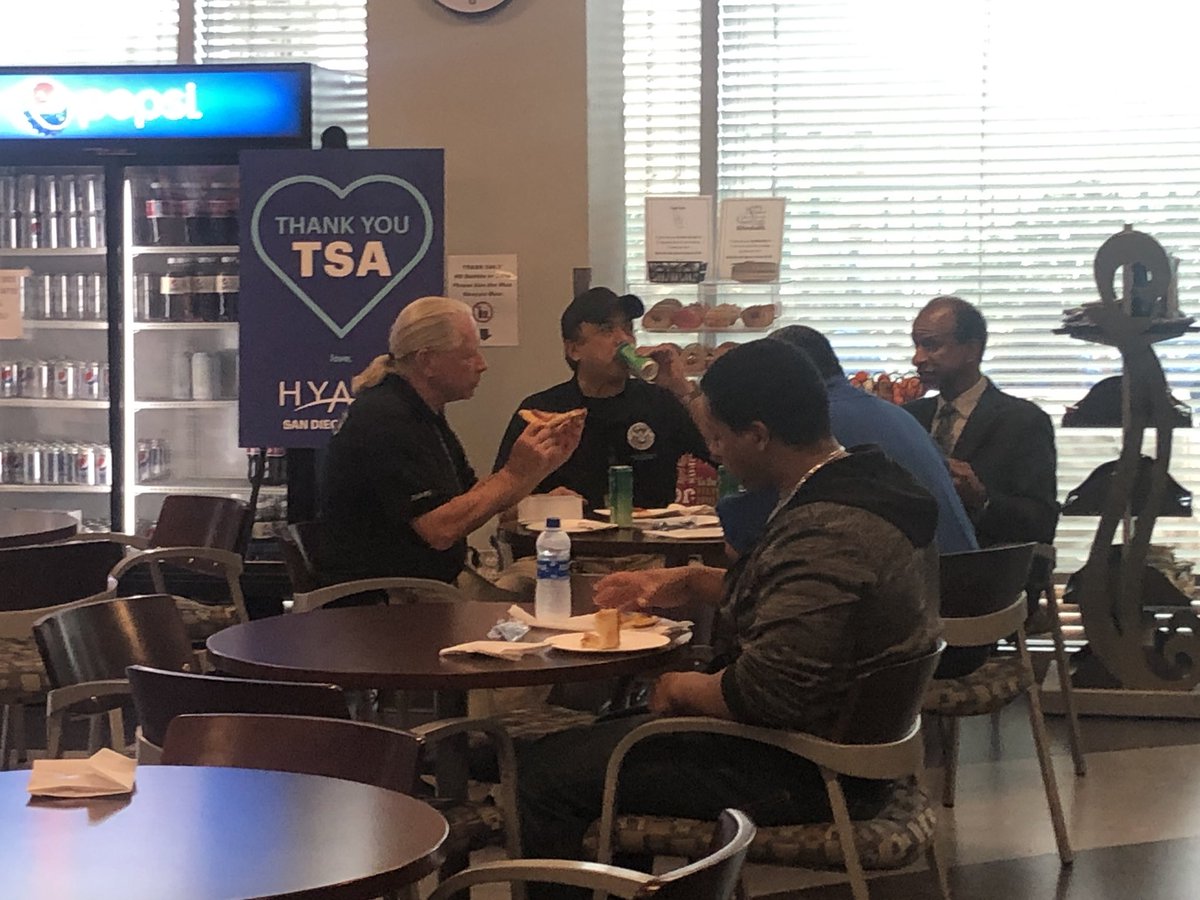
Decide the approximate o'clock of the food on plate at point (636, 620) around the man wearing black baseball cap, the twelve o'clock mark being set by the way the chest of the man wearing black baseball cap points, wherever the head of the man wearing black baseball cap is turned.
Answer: The food on plate is roughly at 12 o'clock from the man wearing black baseball cap.

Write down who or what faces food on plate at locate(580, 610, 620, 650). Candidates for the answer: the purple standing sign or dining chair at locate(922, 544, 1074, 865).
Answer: the purple standing sign

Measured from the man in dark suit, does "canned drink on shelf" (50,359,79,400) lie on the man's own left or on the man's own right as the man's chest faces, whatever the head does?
on the man's own right

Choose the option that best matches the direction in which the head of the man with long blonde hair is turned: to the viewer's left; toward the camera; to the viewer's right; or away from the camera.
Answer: to the viewer's right

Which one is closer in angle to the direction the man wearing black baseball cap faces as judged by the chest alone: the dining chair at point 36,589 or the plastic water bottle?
the plastic water bottle

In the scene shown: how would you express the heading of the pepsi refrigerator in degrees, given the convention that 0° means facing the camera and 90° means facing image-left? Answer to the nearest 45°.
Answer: approximately 0°

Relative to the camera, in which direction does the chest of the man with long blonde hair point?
to the viewer's right
